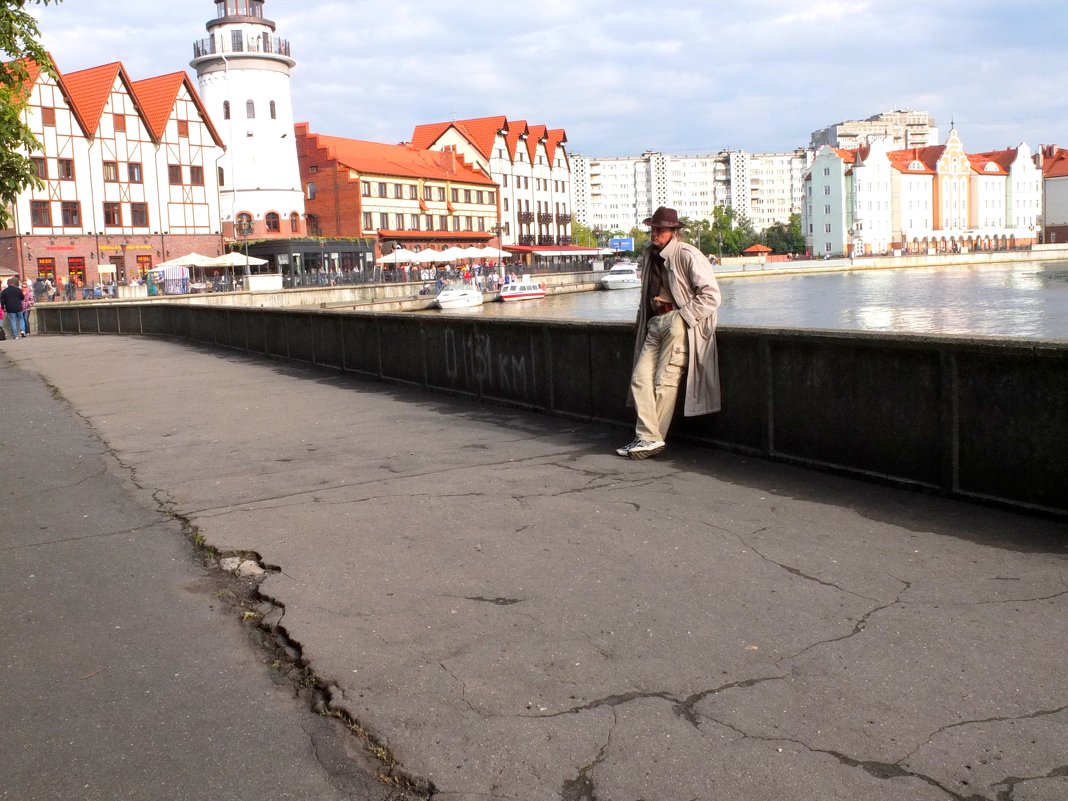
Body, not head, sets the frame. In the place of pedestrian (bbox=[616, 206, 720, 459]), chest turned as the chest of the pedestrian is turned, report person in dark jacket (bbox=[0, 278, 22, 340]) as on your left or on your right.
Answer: on your right

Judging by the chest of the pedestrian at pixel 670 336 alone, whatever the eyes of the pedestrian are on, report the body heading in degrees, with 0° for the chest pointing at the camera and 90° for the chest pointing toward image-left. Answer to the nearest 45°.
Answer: approximately 45°
